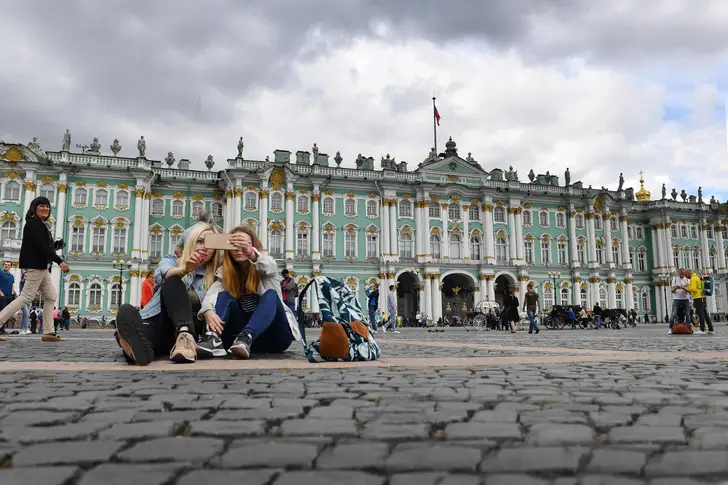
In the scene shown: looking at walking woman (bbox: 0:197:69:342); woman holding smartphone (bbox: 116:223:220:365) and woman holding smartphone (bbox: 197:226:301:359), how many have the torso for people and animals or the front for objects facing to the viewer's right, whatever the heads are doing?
1

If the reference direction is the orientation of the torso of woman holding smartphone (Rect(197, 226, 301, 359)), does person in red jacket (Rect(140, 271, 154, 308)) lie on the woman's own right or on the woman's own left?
on the woman's own right

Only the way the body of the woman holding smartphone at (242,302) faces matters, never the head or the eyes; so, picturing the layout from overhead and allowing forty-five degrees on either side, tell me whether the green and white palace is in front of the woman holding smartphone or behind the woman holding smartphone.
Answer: behind

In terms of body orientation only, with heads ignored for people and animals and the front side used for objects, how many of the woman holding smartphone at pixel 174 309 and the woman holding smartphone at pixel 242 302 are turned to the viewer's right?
0

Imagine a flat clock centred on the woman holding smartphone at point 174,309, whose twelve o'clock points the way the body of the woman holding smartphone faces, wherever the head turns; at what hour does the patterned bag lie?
The patterned bag is roughly at 9 o'clock from the woman holding smartphone.

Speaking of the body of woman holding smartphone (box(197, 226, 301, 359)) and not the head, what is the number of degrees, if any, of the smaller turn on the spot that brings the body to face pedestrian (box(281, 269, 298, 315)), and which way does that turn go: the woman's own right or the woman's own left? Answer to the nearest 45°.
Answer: approximately 135° to the woman's own right

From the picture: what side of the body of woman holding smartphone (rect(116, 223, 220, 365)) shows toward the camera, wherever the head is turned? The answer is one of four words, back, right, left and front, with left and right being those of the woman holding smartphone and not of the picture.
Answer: front

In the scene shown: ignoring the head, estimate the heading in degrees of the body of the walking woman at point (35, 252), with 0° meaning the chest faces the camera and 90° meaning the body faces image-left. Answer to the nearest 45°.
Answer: approximately 270°

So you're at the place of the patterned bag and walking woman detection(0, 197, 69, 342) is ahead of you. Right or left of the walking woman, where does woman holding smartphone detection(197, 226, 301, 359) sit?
left

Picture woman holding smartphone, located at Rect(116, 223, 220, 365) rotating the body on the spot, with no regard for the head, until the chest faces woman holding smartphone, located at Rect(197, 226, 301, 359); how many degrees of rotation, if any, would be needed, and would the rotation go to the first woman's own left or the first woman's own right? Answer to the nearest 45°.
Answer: approximately 90° to the first woman's own left
